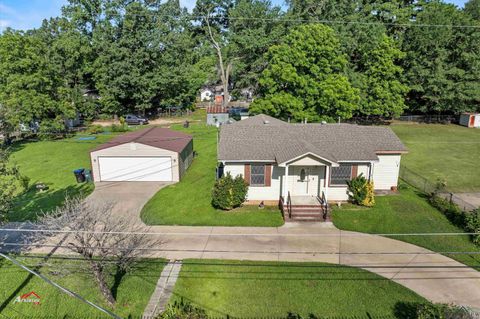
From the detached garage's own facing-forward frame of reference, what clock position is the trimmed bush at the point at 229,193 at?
The trimmed bush is roughly at 11 o'clock from the detached garage.

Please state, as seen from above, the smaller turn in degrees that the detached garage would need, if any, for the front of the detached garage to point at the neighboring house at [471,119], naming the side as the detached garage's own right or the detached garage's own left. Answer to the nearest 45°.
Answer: approximately 90° to the detached garage's own left

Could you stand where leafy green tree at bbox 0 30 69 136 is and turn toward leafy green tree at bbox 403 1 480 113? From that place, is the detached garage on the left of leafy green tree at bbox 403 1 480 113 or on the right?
right

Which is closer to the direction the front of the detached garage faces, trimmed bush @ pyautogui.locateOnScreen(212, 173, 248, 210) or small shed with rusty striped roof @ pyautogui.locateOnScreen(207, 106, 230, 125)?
the trimmed bush

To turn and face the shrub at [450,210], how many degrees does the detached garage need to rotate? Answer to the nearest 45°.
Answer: approximately 45° to its left

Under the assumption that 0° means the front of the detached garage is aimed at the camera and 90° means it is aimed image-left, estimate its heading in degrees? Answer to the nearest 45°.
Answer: approximately 0°

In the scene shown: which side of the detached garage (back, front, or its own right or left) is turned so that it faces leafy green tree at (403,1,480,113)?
left

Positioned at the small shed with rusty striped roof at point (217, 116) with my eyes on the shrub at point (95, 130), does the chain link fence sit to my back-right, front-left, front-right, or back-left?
back-left

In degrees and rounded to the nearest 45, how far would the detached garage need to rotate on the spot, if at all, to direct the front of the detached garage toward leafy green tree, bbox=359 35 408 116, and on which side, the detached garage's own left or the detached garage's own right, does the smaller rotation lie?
approximately 90° to the detached garage's own left
